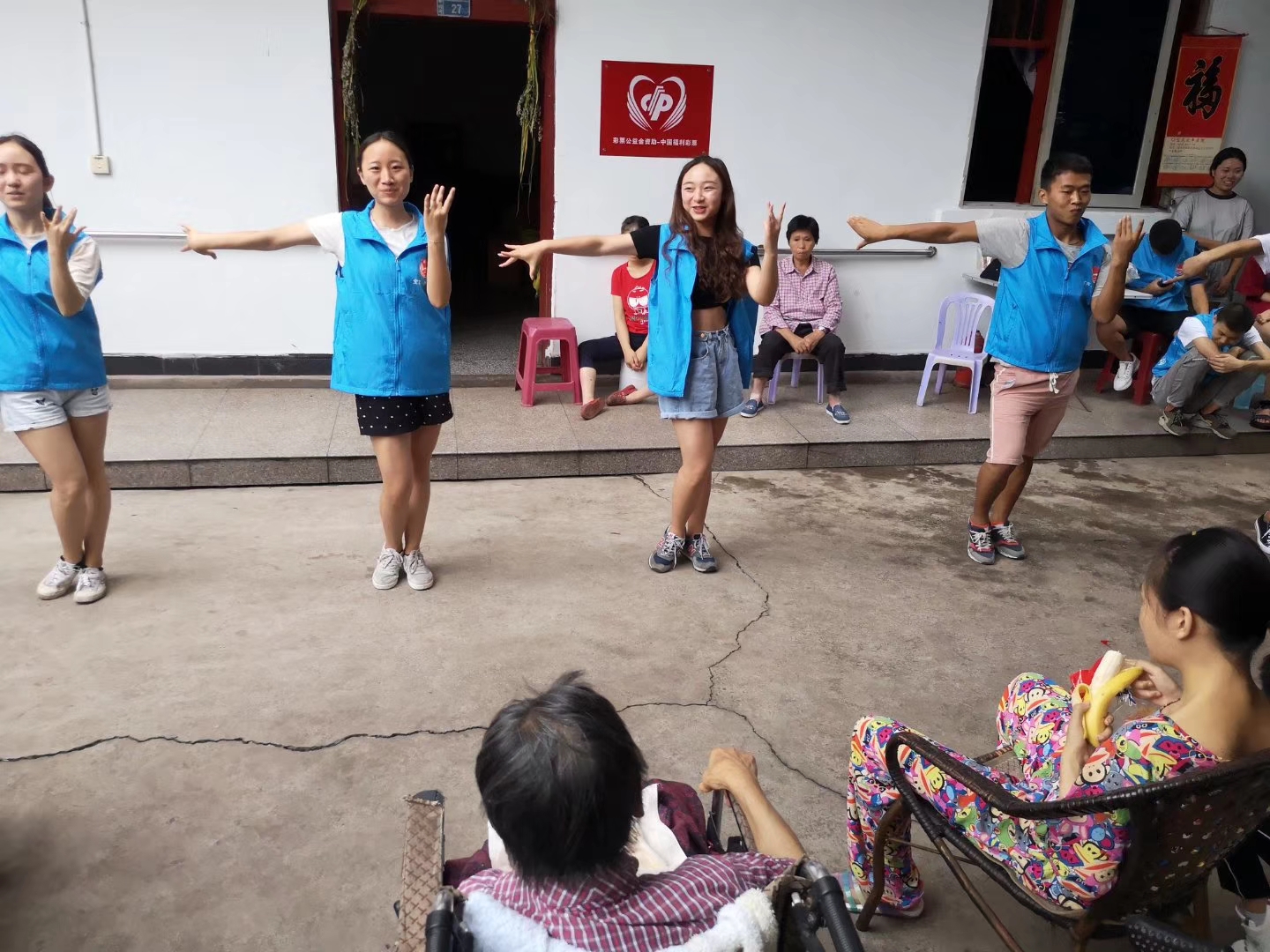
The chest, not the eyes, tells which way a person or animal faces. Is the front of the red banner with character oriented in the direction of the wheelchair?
yes

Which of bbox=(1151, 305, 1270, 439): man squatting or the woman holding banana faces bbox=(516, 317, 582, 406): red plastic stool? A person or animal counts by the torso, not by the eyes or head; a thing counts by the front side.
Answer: the woman holding banana

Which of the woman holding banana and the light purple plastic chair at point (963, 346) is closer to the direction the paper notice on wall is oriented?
the woman holding banana

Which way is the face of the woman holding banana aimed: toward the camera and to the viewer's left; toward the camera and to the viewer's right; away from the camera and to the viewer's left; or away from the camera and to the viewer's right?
away from the camera and to the viewer's left

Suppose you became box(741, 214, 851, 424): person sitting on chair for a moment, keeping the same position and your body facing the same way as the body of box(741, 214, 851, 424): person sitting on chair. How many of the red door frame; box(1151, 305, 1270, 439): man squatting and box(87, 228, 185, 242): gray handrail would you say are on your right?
2

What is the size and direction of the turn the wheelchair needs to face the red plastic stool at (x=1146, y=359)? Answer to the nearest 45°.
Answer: approximately 45° to its right

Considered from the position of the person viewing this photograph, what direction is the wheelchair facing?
facing away from the viewer
